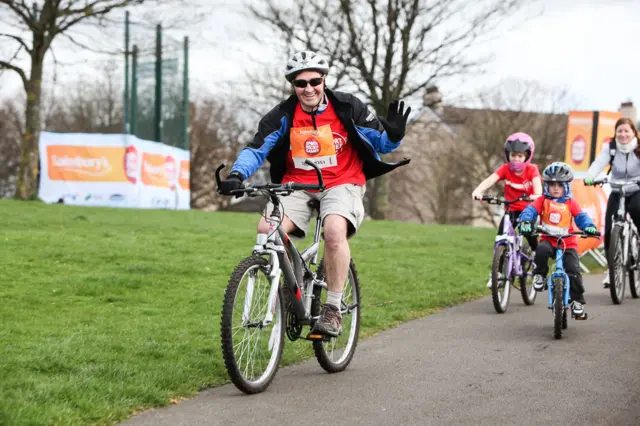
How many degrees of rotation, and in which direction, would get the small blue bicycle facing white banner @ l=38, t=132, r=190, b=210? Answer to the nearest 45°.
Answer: approximately 135° to its right

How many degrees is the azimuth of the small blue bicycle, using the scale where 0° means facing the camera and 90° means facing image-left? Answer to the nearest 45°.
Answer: approximately 0°

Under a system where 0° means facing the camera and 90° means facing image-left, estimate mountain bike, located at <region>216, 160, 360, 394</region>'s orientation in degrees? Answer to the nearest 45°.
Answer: approximately 45°

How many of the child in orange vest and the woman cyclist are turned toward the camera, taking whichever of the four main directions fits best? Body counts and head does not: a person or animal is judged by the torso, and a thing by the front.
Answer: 2

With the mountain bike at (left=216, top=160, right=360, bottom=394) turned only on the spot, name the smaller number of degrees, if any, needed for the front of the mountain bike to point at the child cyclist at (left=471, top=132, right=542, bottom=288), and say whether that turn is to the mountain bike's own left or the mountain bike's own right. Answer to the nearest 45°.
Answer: approximately 180°
